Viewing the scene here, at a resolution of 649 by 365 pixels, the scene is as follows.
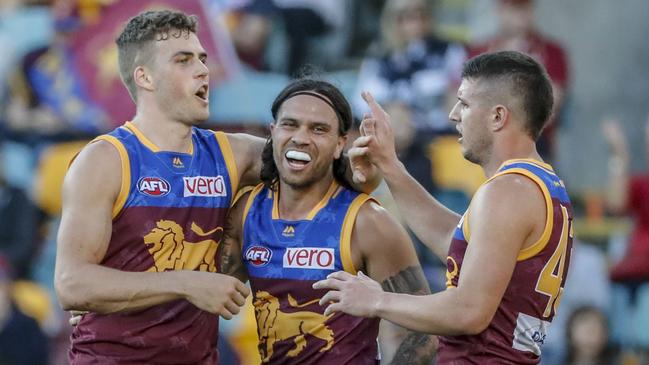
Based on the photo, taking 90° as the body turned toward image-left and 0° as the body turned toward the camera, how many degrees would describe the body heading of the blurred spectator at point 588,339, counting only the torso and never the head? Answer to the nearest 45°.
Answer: approximately 0°

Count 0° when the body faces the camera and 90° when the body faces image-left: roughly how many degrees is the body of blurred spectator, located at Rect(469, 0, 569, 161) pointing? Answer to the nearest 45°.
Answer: approximately 0°

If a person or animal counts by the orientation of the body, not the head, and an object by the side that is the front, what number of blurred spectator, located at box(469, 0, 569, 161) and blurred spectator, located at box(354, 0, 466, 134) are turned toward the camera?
2

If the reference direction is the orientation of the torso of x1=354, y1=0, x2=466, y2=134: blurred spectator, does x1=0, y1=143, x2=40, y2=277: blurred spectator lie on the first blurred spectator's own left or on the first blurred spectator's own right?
on the first blurred spectator's own right
